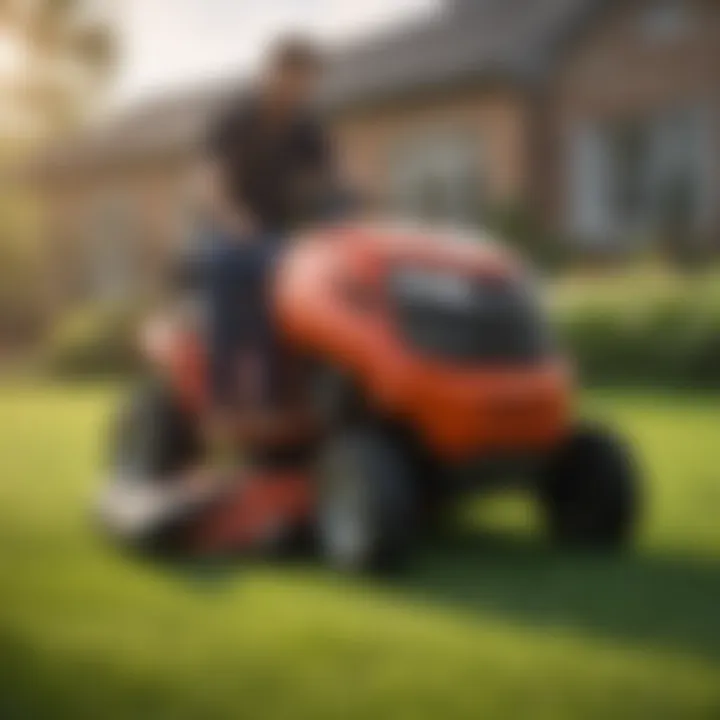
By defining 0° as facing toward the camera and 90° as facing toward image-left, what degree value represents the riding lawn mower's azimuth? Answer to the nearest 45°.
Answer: approximately 315°
